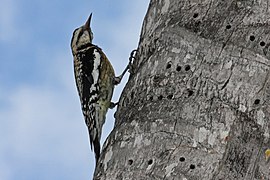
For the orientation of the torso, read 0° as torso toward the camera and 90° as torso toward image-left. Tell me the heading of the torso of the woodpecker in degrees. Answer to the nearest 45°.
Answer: approximately 270°
